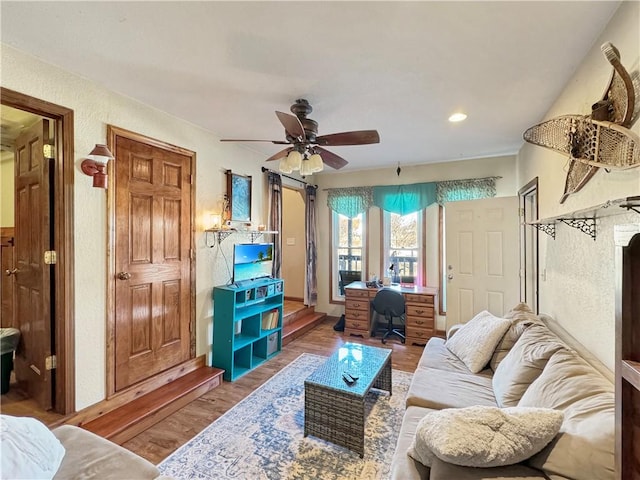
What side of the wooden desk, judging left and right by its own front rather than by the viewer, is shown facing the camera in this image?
front

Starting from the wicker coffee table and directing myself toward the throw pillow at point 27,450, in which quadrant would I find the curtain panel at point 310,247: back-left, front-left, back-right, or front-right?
back-right

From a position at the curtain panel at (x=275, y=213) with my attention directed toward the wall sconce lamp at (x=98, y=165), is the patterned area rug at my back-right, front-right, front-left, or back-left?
front-left

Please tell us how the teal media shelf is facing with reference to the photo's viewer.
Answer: facing the viewer and to the right of the viewer

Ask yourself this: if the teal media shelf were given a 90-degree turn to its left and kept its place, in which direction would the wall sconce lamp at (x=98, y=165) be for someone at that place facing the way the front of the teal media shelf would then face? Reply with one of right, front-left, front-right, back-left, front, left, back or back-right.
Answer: back

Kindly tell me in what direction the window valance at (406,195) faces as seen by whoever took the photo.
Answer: facing the viewer

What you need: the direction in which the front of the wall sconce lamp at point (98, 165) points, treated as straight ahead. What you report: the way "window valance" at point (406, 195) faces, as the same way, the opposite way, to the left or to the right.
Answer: to the right

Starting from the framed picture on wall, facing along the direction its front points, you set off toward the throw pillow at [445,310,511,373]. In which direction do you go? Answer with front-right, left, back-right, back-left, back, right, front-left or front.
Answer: front

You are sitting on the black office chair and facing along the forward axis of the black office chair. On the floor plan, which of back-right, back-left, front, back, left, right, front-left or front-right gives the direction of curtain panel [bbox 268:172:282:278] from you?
left

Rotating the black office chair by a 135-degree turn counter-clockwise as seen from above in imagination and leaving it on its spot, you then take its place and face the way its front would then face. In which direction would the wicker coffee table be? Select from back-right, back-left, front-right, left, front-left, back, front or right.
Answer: front-left

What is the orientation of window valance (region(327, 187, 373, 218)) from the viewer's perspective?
toward the camera

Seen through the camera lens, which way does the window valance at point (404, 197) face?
facing the viewer

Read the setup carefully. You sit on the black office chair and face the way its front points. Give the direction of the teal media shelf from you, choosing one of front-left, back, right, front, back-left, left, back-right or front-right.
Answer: back-left

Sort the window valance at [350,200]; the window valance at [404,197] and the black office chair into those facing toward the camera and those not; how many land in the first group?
2

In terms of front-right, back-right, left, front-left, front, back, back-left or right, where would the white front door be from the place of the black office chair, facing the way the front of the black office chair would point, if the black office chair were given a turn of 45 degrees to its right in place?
front-right

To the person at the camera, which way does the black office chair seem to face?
facing away from the viewer

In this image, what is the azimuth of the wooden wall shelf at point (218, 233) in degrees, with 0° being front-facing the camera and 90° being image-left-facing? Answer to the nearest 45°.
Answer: approximately 315°
